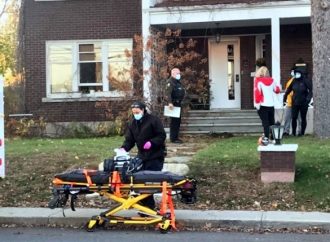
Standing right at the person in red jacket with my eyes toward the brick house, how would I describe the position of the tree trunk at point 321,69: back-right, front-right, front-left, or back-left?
back-right

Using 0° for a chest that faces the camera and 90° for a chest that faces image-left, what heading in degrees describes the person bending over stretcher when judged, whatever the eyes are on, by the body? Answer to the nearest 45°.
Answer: approximately 45°

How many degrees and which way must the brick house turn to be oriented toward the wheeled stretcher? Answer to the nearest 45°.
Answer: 0° — it already faces it

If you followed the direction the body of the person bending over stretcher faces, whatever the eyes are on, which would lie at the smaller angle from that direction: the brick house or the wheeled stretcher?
the wheeled stretcher

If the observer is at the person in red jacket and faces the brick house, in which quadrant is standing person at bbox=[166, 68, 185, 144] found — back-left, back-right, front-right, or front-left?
front-left

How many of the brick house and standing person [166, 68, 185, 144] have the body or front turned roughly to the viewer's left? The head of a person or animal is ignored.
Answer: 0

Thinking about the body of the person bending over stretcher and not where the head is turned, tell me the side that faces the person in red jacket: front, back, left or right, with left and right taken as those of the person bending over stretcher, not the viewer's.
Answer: back

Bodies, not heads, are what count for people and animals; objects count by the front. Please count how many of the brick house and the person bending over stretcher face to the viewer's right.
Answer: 0

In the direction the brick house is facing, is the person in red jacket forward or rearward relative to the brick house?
forward

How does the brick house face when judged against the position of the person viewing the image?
facing the viewer

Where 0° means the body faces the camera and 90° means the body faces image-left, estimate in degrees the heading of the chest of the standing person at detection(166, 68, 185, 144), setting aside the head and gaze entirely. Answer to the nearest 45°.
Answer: approximately 315°

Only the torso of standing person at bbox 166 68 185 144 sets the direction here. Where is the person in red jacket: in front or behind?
in front
